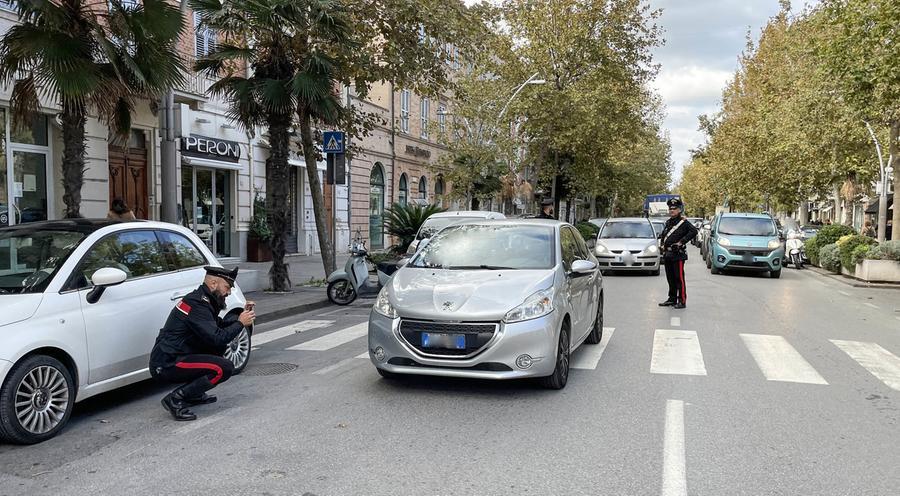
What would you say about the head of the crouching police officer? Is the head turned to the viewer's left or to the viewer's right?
to the viewer's right

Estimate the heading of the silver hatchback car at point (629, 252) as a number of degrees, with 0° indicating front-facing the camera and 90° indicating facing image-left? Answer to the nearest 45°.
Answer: approximately 0°

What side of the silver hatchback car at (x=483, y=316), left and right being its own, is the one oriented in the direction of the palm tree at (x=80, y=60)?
right

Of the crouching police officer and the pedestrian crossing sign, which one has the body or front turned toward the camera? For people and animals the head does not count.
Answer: the pedestrian crossing sign

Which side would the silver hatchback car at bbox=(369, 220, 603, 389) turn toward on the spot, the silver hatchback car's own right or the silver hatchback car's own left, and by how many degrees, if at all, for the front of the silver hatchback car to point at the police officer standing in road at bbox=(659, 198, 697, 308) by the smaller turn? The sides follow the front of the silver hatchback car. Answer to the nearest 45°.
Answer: approximately 180°

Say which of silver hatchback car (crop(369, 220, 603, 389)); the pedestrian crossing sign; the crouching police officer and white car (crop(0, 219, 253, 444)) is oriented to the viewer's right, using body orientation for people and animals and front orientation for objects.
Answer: the crouching police officer

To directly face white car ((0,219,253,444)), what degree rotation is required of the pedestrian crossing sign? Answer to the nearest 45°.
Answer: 0° — it already faces it

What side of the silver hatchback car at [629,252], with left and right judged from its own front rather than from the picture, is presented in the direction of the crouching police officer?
front

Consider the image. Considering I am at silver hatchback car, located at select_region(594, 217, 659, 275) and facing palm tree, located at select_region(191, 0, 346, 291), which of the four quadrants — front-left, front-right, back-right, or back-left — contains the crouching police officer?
front-left

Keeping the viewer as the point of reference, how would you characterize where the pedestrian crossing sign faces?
facing the viewer

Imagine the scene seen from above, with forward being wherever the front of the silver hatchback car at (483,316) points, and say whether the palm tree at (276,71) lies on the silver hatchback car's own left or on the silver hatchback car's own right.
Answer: on the silver hatchback car's own right

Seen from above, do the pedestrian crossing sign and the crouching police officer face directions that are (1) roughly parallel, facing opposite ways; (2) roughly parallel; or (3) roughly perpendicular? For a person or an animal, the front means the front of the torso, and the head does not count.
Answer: roughly perpendicular

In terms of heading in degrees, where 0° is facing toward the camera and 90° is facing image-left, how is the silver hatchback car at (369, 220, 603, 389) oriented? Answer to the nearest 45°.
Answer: approximately 45°

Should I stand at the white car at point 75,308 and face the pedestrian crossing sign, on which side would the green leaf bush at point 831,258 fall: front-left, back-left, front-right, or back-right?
front-right

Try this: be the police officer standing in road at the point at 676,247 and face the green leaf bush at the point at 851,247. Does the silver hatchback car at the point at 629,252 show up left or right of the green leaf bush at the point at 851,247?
left
